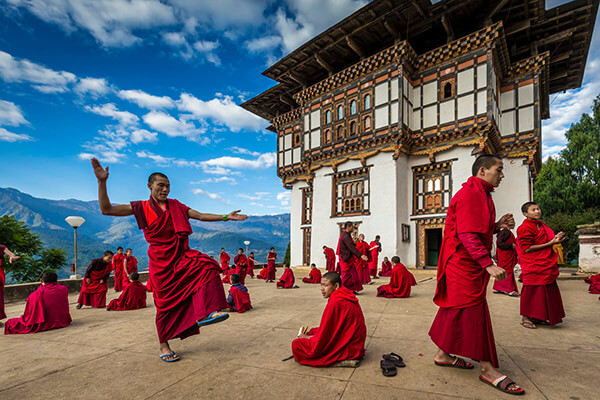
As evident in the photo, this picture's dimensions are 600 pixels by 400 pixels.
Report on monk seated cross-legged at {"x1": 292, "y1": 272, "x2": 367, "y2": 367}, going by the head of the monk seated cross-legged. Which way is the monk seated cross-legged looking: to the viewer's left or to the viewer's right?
to the viewer's left

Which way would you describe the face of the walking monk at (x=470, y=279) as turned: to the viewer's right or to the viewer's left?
to the viewer's right

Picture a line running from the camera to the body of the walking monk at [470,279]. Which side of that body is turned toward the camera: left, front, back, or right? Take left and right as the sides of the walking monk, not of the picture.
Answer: right

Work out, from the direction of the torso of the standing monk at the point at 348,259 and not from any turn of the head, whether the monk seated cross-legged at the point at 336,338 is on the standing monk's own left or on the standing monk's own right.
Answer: on the standing monk's own right

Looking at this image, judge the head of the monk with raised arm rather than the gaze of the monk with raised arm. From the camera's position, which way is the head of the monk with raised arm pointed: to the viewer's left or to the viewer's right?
to the viewer's right
